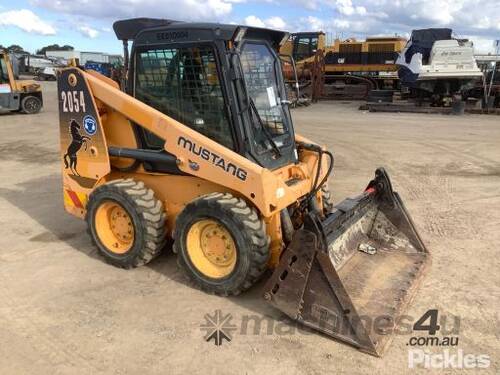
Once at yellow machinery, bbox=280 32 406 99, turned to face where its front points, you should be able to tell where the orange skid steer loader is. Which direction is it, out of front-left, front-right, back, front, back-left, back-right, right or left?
left

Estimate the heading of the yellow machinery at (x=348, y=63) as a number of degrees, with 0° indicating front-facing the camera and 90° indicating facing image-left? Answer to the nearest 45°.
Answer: approximately 90°

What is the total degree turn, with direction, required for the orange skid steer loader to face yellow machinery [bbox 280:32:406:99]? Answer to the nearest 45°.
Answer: approximately 135° to its left

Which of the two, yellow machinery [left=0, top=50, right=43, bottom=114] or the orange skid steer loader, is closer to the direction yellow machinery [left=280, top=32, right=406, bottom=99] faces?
the yellow machinery

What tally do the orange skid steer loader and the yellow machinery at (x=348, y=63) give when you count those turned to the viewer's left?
1

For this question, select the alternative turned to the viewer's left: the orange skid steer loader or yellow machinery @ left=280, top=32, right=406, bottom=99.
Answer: the yellow machinery

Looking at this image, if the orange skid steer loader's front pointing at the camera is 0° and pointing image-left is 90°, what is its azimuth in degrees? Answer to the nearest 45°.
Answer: approximately 315°
